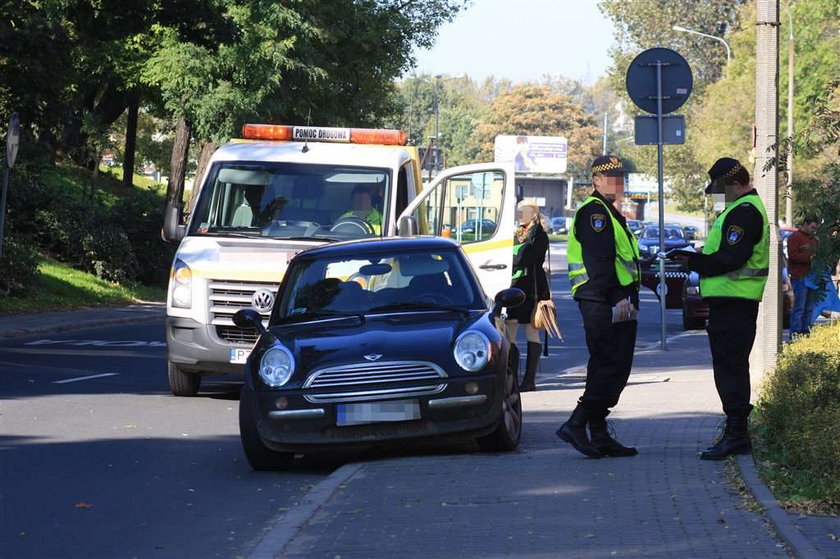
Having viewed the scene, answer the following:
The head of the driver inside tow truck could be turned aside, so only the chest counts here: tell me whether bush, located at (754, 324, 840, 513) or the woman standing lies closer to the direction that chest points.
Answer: the bush

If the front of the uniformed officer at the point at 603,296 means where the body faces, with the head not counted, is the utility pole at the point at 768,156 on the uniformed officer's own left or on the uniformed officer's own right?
on the uniformed officer's own left

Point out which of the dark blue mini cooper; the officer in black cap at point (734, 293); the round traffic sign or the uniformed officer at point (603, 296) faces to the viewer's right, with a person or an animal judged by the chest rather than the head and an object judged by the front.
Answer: the uniformed officer

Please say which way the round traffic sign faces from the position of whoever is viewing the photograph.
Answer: facing away from the viewer

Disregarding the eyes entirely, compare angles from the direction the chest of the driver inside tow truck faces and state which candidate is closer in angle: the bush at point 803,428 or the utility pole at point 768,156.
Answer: the bush

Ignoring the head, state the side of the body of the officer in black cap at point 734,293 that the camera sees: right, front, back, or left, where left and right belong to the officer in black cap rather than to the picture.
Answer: left

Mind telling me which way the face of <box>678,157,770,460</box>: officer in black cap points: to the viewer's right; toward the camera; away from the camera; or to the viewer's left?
to the viewer's left

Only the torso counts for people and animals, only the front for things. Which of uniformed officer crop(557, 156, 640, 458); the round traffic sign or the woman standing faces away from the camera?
the round traffic sign

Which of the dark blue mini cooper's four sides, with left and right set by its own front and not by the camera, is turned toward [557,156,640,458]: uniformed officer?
left
